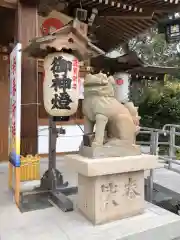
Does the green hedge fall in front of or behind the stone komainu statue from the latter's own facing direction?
behind

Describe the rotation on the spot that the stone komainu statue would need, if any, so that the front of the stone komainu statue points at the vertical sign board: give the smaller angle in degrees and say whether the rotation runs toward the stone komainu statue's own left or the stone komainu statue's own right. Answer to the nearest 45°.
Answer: approximately 45° to the stone komainu statue's own right

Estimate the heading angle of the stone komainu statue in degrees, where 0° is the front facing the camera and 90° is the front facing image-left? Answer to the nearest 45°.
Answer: approximately 45°
